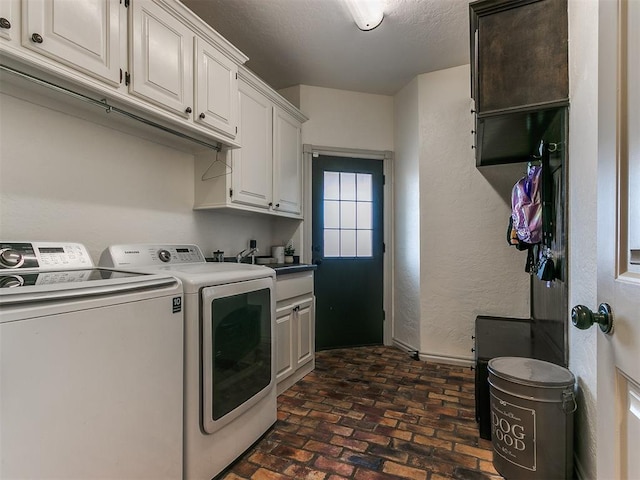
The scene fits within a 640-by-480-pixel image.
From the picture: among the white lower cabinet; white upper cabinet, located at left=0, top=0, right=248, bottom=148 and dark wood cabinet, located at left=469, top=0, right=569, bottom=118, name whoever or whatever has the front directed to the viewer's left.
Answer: the dark wood cabinet

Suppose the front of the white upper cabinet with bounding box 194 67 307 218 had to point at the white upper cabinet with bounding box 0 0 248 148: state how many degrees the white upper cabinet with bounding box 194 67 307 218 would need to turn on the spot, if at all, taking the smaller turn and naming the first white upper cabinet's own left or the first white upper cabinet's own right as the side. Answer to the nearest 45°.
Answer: approximately 90° to the first white upper cabinet's own right

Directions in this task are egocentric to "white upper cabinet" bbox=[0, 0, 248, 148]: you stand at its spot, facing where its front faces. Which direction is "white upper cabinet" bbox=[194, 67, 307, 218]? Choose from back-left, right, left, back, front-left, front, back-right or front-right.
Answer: left

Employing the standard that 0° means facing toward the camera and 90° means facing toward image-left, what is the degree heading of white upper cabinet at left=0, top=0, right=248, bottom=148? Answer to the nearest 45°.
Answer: approximately 315°

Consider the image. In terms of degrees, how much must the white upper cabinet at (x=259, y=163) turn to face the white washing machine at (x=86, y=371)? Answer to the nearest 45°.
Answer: approximately 45° to its right

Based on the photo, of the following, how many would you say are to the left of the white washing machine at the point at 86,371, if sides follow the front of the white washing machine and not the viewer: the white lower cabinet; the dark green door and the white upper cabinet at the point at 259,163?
3

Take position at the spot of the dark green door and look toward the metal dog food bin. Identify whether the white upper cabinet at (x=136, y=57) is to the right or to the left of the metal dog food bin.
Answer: right

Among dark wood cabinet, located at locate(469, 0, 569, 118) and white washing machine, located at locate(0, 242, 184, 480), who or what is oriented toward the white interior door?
the white washing machine

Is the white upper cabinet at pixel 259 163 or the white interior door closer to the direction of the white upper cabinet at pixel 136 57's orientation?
the white interior door

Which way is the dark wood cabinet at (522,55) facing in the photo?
to the viewer's left

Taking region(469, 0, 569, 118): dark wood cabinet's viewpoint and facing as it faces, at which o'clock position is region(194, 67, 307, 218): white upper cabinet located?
The white upper cabinet is roughly at 12 o'clock from the dark wood cabinet.

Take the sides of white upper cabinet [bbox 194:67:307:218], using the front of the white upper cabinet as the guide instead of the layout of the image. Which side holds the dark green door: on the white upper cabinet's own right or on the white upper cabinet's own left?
on the white upper cabinet's own left

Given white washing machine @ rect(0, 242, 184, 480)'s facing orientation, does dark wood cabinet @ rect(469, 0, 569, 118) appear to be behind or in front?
in front

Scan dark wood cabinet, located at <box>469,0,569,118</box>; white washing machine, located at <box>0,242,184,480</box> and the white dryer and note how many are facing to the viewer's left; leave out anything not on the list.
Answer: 1
